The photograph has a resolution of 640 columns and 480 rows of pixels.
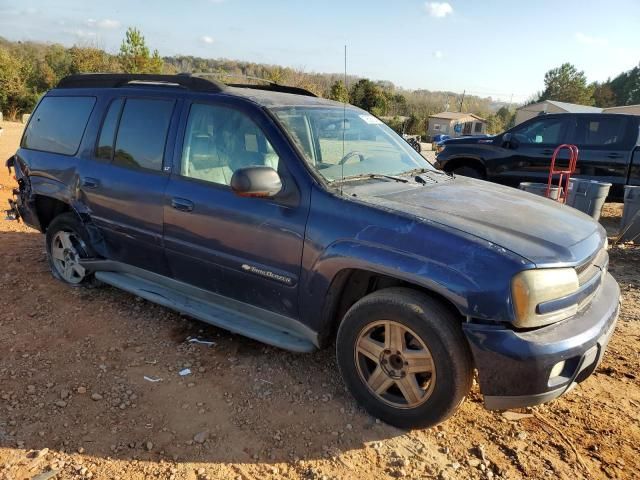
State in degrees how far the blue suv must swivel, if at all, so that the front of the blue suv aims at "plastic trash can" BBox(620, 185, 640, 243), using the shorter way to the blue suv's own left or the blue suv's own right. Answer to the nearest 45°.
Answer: approximately 90° to the blue suv's own left

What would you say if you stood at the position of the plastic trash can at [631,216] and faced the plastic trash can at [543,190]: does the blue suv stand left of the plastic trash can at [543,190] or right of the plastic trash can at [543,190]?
left

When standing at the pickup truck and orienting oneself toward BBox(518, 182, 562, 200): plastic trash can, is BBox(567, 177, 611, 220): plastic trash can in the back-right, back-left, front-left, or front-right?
front-left

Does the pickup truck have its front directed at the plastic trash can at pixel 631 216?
no

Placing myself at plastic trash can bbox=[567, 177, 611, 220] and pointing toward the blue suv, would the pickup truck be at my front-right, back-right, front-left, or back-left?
back-right

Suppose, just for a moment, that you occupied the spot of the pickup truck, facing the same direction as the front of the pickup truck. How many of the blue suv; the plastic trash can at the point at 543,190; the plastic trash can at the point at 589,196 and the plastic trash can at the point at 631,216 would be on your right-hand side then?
0

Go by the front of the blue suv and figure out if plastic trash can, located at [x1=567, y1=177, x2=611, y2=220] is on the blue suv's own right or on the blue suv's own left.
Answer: on the blue suv's own left

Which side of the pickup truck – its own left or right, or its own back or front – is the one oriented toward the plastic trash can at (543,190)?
left

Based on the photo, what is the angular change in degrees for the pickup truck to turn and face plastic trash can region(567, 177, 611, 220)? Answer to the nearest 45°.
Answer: approximately 90° to its left

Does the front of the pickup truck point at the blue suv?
no

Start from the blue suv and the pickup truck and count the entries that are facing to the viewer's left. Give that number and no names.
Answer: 1

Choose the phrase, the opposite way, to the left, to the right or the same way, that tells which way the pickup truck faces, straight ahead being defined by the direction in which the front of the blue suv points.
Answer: the opposite way

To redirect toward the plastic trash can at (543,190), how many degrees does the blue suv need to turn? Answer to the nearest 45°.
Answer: approximately 90° to its left

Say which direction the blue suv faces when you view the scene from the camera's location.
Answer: facing the viewer and to the right of the viewer

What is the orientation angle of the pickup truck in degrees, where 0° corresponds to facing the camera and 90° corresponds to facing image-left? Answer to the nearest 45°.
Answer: approximately 90°
